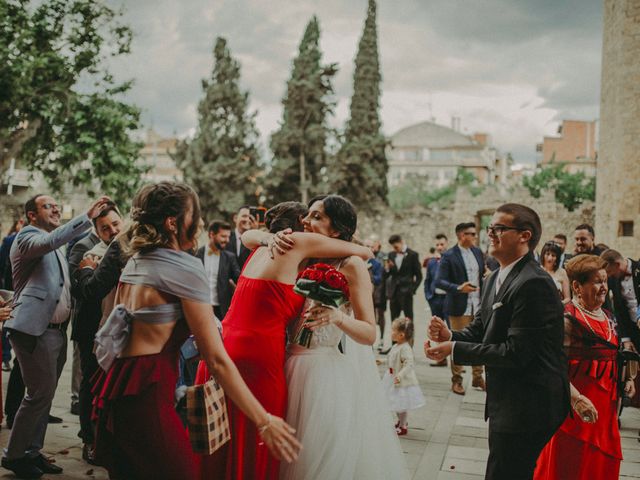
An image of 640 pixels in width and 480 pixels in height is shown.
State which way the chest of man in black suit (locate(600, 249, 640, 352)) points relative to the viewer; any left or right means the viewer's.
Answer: facing the viewer and to the left of the viewer

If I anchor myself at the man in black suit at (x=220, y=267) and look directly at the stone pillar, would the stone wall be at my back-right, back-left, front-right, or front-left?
front-left

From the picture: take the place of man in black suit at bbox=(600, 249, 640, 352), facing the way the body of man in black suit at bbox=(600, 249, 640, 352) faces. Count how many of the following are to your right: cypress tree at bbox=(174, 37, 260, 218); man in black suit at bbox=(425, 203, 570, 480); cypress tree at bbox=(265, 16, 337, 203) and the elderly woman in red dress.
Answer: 2

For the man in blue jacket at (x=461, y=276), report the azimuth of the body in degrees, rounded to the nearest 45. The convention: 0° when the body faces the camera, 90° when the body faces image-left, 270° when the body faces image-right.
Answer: approximately 315°

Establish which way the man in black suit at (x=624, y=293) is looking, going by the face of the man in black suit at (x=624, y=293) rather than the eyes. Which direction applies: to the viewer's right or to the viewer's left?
to the viewer's left

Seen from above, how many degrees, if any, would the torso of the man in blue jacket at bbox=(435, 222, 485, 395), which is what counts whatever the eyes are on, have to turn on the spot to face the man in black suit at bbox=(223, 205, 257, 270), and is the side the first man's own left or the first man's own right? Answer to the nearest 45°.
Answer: approximately 135° to the first man's own right

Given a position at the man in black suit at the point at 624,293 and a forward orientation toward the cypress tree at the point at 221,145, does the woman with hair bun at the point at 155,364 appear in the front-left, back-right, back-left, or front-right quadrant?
back-left

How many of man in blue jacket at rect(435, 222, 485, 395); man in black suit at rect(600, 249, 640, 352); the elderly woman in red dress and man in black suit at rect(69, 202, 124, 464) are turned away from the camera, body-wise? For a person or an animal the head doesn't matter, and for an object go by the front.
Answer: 0

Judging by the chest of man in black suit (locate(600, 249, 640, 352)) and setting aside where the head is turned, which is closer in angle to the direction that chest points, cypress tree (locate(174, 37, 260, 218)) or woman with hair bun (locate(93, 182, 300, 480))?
the woman with hair bun

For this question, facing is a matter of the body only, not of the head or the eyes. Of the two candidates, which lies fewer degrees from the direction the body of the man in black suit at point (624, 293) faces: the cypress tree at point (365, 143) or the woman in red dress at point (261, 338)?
the woman in red dress

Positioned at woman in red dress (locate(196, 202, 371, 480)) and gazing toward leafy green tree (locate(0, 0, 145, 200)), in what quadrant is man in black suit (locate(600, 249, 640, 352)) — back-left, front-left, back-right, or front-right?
front-right

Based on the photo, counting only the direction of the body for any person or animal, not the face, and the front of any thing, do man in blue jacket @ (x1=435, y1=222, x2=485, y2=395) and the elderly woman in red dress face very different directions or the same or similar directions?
same or similar directions

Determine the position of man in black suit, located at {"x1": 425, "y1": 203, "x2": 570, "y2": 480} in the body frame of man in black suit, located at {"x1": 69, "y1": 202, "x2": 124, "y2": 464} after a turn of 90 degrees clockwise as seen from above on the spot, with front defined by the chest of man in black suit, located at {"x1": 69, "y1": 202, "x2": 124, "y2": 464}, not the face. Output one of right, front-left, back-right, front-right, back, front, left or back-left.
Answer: left

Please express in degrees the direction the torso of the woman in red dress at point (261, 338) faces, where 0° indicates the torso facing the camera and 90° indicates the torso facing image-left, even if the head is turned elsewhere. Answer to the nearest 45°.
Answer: approximately 225°

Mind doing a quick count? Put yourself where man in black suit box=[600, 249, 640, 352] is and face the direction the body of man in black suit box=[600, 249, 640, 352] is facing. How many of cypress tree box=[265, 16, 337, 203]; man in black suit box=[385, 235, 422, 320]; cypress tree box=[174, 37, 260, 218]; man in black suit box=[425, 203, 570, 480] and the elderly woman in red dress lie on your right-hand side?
3

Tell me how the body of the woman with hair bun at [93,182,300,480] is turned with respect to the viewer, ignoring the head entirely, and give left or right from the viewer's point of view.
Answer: facing away from the viewer and to the right of the viewer

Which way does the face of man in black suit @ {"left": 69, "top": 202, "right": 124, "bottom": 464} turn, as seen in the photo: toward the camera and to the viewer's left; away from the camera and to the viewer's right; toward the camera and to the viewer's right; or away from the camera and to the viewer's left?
toward the camera and to the viewer's right
